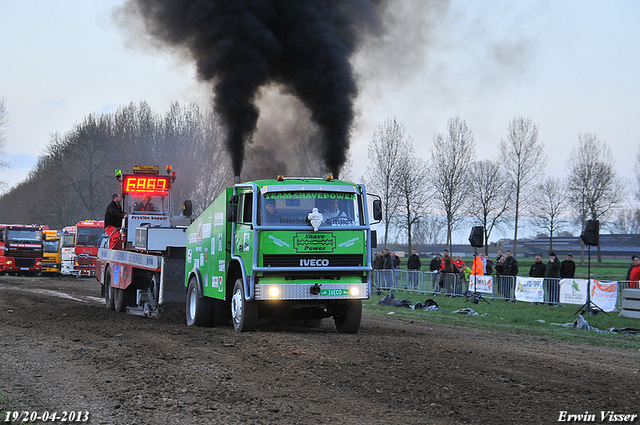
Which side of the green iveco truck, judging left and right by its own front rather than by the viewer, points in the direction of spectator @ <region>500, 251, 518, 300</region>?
left

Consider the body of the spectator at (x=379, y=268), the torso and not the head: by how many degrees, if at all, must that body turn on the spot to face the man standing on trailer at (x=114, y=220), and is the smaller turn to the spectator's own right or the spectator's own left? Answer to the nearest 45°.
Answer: approximately 45° to the spectator's own right

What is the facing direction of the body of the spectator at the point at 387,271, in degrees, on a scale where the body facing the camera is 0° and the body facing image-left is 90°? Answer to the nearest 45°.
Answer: approximately 45°

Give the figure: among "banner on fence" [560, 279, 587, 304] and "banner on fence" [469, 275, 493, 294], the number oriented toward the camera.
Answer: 2

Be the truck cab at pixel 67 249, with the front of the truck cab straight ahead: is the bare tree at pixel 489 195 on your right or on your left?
on your left
